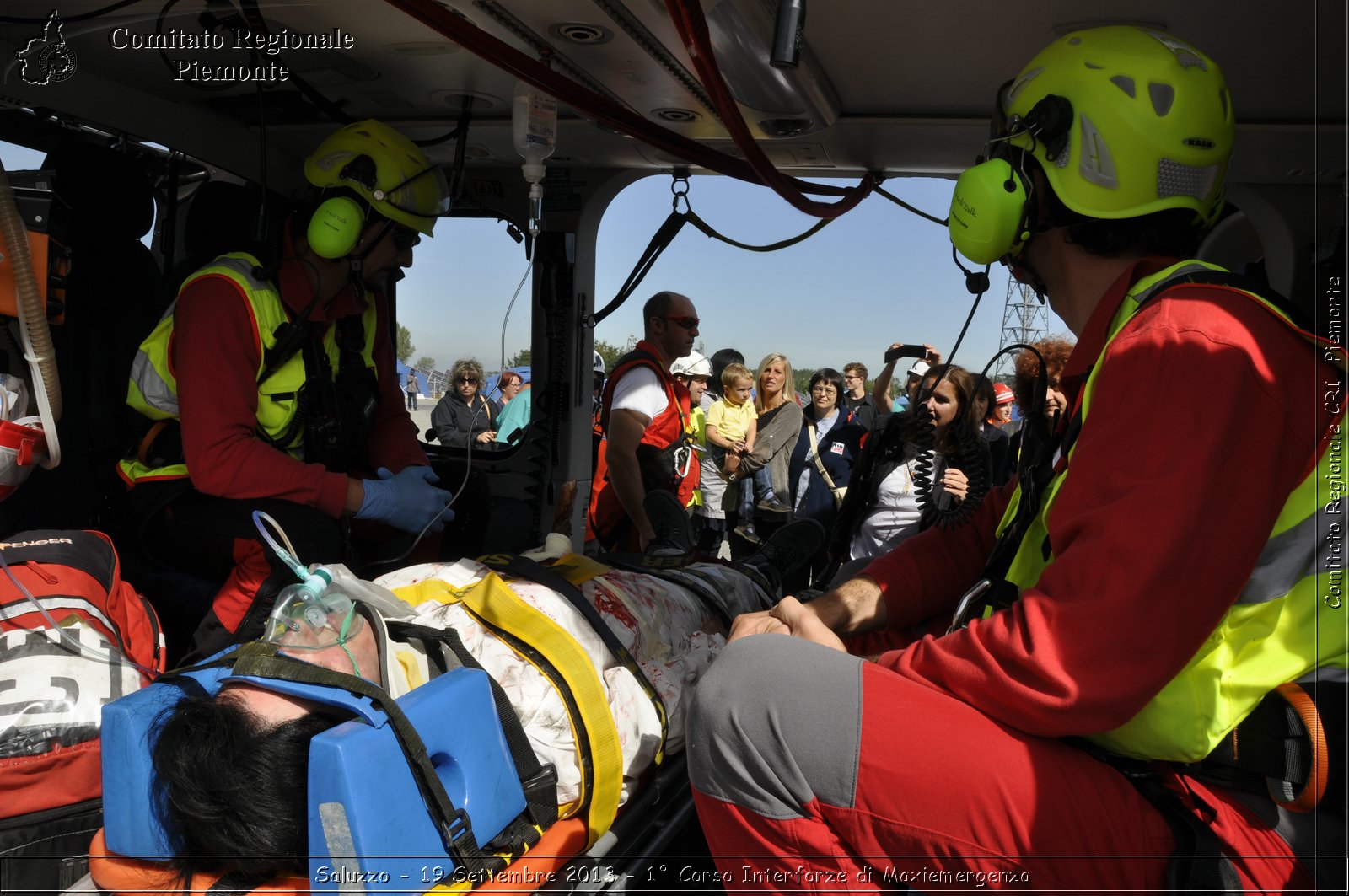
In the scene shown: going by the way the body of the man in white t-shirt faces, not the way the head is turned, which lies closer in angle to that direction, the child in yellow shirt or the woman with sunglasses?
the child in yellow shirt

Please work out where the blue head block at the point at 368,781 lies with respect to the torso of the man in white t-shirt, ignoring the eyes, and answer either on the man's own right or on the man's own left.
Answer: on the man's own right

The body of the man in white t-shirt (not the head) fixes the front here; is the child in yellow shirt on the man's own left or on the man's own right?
on the man's own left

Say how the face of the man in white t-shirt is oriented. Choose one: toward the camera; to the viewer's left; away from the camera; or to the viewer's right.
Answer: to the viewer's right

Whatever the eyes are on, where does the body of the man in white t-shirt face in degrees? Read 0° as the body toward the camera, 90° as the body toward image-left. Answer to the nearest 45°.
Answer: approximately 270°

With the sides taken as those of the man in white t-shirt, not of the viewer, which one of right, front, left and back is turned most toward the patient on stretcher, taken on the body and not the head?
right
